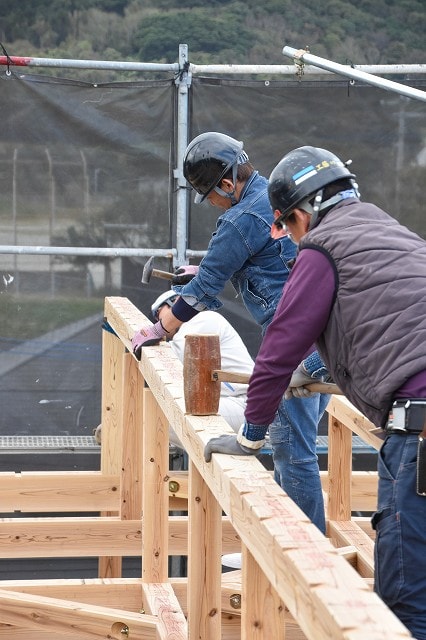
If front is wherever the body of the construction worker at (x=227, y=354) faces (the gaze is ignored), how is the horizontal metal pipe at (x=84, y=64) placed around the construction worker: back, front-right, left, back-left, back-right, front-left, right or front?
front-right

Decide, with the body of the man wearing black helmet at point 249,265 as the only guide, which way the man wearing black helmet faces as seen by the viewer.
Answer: to the viewer's left

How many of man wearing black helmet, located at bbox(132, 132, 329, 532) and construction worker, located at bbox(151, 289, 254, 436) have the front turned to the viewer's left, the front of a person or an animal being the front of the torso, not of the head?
2

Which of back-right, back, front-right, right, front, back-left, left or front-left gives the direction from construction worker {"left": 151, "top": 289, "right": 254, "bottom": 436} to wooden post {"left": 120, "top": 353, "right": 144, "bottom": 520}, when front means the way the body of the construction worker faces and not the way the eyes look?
front-left

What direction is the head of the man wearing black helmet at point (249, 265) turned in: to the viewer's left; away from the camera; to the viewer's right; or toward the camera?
to the viewer's left

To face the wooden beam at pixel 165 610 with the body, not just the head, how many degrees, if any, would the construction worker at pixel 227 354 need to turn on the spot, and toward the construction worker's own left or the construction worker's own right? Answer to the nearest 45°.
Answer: approximately 90° to the construction worker's own left

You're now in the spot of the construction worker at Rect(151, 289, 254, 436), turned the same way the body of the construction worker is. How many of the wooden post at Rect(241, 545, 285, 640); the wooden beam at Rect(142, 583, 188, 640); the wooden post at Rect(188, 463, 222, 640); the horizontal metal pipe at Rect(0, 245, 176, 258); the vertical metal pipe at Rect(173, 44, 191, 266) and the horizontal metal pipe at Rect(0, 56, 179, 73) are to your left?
3

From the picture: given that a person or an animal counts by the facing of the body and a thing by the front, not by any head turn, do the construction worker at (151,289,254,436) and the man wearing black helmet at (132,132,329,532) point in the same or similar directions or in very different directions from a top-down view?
same or similar directions

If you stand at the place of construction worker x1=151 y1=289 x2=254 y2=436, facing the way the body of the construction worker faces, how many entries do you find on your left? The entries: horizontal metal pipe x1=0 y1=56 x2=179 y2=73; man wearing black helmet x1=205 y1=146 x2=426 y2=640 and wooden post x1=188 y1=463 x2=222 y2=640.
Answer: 2

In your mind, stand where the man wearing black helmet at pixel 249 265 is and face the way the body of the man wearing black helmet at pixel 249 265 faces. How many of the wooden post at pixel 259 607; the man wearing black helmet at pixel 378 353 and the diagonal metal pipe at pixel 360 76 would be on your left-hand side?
2

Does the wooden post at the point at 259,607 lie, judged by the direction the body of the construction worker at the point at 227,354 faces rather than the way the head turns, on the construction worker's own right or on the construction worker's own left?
on the construction worker's own left

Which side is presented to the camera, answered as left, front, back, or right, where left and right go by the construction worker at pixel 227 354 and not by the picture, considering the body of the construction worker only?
left

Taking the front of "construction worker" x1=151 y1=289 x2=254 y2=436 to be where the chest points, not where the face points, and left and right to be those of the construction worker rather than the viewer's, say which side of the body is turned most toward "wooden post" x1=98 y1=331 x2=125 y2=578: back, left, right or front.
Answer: front

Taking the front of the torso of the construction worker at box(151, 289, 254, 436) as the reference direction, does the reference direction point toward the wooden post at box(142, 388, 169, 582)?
no
